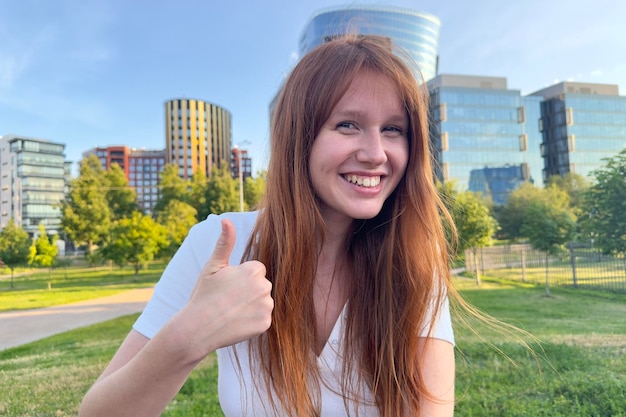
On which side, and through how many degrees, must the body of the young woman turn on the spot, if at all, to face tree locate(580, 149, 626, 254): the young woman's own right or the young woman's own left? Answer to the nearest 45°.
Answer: approximately 135° to the young woman's own left

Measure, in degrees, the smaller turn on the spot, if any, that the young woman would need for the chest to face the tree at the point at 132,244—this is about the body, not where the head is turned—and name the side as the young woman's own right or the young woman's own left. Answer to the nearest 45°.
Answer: approximately 180°

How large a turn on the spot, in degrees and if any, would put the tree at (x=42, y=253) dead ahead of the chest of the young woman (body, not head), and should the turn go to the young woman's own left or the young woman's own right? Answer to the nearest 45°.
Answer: approximately 135° to the young woman's own right

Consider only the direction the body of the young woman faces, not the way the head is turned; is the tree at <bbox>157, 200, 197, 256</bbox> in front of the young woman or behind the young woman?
behind

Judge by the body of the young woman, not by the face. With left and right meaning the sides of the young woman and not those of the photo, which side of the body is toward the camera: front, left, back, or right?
front

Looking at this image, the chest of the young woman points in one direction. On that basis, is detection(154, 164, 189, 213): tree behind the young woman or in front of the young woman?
behind

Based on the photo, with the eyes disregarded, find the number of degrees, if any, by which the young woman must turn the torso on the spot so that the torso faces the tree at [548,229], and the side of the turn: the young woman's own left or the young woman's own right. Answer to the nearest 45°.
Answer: approximately 135° to the young woman's own left

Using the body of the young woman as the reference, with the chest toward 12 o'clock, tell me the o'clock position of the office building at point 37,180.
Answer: The office building is roughly at 5 o'clock from the young woman.
